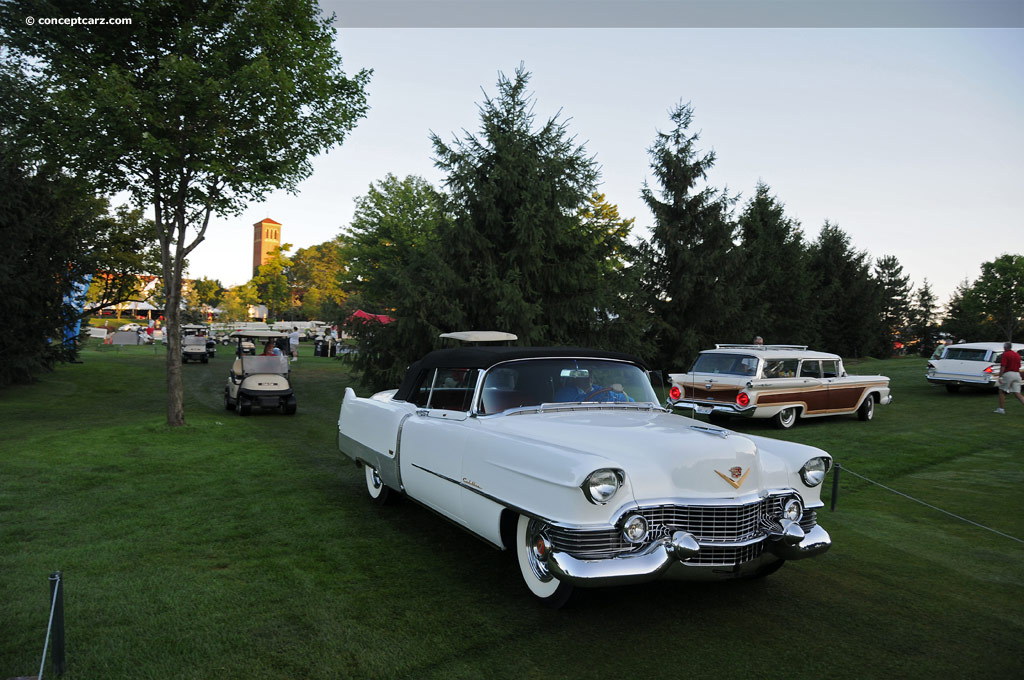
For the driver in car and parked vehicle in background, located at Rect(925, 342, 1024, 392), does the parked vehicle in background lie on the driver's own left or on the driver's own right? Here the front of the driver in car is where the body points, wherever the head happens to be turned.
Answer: on the driver's own left

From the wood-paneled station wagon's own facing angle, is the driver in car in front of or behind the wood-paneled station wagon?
behind

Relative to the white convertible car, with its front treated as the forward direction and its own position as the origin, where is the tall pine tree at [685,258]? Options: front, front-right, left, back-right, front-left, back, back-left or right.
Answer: back-left

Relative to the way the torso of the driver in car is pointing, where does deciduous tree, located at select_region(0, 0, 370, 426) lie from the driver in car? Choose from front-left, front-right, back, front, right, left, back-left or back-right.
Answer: back

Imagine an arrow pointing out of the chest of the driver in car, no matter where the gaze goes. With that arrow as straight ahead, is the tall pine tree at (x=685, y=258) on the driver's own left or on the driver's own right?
on the driver's own left

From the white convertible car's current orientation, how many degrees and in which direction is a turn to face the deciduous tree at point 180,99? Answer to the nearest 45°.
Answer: approximately 180°

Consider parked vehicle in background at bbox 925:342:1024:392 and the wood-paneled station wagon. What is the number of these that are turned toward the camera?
0

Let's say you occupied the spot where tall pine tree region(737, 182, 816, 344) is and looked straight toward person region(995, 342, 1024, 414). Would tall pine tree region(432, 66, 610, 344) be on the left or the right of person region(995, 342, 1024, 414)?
right

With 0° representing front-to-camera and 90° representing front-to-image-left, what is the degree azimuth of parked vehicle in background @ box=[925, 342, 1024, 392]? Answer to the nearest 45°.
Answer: approximately 225°

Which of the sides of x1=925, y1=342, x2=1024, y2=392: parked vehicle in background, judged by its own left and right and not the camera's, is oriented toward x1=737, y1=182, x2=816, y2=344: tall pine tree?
left

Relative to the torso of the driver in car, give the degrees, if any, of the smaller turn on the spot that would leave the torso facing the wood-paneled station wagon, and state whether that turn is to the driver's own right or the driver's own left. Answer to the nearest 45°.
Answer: approximately 90° to the driver's own left

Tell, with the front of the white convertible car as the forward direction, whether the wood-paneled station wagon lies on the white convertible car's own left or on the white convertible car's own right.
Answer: on the white convertible car's own left

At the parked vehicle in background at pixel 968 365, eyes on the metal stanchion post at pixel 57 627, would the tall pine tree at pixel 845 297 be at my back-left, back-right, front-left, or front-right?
back-right

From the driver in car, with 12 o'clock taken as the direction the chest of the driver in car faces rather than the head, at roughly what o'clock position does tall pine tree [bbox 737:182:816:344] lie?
The tall pine tree is roughly at 8 o'clock from the driver in car.

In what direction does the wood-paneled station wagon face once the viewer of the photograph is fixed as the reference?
facing away from the viewer and to the right of the viewer

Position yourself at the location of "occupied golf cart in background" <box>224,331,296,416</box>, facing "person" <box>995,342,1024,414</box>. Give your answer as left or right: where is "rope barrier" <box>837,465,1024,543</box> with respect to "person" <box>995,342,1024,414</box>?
right

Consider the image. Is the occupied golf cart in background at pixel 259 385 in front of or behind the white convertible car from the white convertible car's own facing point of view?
behind
